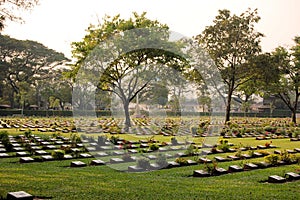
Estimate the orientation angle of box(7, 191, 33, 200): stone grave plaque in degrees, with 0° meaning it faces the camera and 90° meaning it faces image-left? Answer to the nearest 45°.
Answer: approximately 0°

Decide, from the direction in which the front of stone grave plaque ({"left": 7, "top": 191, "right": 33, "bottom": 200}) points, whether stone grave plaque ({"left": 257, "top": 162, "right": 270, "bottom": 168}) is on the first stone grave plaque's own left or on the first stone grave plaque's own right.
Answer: on the first stone grave plaque's own left

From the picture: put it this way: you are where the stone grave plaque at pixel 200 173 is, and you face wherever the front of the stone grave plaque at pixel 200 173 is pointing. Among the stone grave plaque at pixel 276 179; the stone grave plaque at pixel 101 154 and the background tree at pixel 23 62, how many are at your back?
2

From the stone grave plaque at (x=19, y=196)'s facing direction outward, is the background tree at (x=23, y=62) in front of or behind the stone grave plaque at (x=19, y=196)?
behind

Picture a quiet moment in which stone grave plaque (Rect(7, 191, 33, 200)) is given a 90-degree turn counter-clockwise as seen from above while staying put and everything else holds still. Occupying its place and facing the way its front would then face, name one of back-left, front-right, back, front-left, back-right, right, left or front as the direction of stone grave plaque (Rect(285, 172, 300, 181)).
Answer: front

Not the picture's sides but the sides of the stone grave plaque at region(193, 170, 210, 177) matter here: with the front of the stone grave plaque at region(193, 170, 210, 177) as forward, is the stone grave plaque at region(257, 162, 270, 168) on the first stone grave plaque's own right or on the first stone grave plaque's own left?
on the first stone grave plaque's own left

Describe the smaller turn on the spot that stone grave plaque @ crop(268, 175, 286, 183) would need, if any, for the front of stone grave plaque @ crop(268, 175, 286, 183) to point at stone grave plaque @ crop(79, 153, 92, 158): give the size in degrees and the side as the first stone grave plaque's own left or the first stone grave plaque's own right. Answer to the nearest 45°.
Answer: approximately 135° to the first stone grave plaque's own right

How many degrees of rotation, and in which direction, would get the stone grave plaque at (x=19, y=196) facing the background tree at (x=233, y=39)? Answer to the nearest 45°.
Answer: approximately 135° to its left

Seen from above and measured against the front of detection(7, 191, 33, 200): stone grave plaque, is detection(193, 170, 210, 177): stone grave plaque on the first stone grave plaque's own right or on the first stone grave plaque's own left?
on the first stone grave plaque's own left

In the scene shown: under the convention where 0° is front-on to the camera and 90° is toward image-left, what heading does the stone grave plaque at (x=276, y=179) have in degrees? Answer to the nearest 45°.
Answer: approximately 315°

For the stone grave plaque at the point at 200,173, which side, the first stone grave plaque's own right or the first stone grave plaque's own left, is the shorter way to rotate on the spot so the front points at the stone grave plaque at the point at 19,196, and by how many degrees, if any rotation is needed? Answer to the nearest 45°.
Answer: approximately 90° to the first stone grave plaque's own right

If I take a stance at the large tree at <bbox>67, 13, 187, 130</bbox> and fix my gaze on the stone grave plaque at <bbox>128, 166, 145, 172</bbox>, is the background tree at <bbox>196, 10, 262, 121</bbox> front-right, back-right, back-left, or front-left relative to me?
back-left
